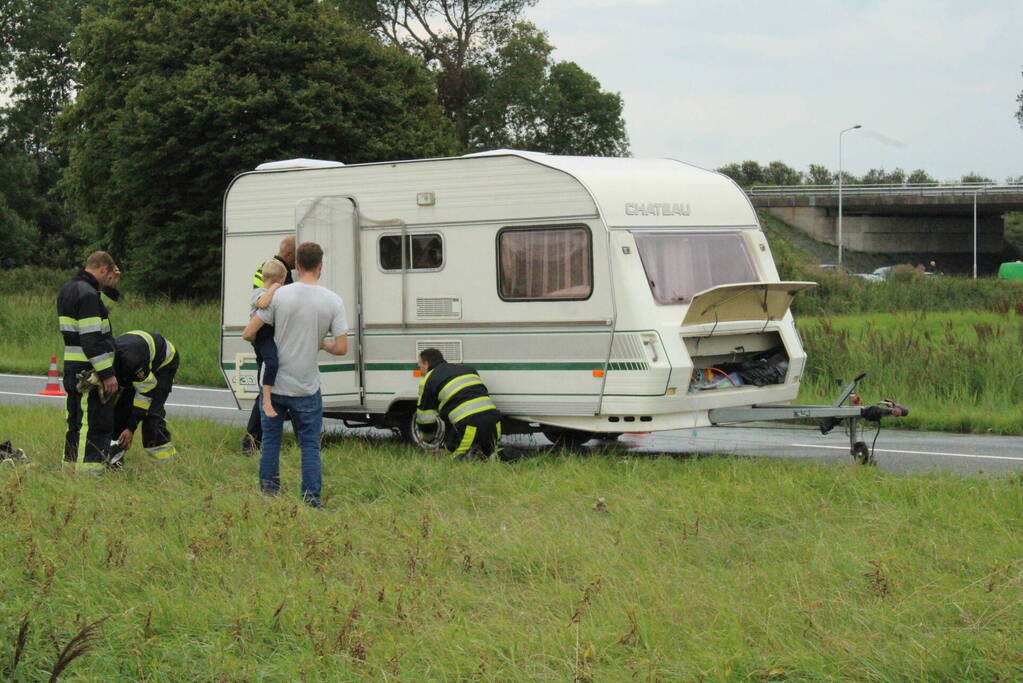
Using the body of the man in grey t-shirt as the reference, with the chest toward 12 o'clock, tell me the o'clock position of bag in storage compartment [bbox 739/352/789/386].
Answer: The bag in storage compartment is roughly at 2 o'clock from the man in grey t-shirt.

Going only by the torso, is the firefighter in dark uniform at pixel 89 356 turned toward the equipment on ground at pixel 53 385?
no

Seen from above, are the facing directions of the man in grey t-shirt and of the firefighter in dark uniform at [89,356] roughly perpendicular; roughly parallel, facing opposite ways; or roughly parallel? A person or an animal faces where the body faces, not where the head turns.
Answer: roughly perpendicular

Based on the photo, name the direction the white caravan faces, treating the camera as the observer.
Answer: facing the viewer and to the right of the viewer

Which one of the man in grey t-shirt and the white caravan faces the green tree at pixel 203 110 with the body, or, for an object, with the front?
the man in grey t-shirt

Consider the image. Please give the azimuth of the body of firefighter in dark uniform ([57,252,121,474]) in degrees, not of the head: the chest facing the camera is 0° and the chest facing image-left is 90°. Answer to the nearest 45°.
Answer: approximately 270°

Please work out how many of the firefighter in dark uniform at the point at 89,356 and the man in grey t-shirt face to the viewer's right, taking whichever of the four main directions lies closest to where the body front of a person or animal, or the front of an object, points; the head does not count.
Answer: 1

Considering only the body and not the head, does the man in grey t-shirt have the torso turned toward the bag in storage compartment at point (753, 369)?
no

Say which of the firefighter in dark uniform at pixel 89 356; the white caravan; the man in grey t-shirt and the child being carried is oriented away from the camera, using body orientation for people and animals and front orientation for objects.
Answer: the man in grey t-shirt

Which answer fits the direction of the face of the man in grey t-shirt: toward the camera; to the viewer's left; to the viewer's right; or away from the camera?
away from the camera

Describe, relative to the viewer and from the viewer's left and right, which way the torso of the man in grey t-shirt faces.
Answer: facing away from the viewer

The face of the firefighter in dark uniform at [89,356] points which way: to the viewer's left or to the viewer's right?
to the viewer's right

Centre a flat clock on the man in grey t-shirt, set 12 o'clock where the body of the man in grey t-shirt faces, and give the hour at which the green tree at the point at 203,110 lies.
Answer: The green tree is roughly at 12 o'clock from the man in grey t-shirt.

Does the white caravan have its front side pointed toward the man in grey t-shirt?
no

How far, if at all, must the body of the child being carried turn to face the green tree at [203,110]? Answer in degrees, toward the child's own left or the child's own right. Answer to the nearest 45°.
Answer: approximately 90° to the child's own left

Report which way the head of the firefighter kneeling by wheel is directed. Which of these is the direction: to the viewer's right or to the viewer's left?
to the viewer's left

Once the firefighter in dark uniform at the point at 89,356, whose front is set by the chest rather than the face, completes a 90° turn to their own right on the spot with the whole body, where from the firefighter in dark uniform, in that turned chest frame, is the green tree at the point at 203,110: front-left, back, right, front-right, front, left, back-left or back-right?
back
